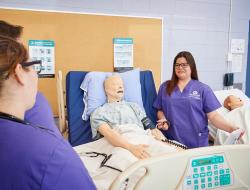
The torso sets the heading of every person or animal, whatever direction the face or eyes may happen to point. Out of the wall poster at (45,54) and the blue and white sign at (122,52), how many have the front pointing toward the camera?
2

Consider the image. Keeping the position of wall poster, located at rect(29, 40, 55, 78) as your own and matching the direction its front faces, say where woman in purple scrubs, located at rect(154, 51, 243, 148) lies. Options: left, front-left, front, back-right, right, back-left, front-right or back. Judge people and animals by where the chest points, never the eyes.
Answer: front-left

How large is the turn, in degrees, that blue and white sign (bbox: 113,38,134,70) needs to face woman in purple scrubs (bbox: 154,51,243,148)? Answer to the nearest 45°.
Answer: approximately 45° to its left

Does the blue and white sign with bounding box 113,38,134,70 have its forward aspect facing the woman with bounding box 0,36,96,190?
yes

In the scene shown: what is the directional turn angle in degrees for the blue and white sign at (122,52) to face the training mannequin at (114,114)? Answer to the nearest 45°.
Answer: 0° — it already faces it

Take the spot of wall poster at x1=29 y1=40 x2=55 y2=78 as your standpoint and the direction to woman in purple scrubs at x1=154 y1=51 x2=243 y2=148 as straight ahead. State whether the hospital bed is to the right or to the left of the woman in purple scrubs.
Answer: right

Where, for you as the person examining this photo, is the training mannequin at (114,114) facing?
facing the viewer and to the right of the viewer

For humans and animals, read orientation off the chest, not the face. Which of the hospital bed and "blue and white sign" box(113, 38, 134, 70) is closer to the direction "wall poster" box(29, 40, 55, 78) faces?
the hospital bed

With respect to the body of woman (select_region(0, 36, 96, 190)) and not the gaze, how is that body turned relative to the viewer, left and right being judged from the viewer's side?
facing away from the viewer and to the right of the viewer

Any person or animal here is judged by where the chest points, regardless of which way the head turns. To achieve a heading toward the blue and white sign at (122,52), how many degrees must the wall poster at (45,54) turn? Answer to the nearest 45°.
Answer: approximately 90° to its left

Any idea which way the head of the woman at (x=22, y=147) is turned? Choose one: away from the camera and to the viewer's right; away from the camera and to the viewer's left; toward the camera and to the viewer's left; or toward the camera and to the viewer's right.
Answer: away from the camera and to the viewer's right
